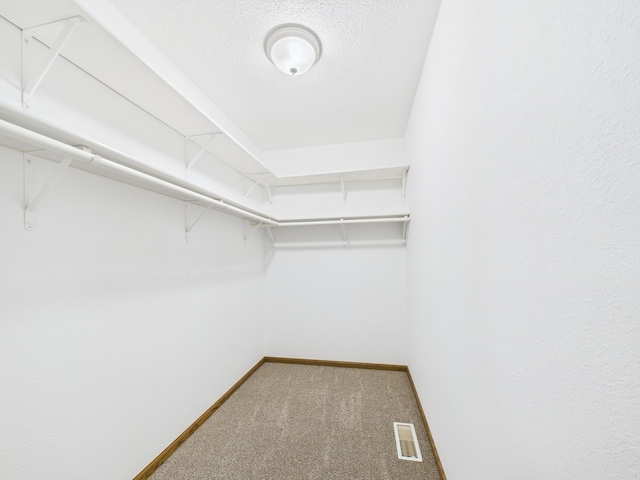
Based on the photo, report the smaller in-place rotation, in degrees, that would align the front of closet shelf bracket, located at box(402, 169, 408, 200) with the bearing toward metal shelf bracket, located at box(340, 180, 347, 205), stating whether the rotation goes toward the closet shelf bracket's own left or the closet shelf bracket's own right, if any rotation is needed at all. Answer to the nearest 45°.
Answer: approximately 90° to the closet shelf bracket's own right

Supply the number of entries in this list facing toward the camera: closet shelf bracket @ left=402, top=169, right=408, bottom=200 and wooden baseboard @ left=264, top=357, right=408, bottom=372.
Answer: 2

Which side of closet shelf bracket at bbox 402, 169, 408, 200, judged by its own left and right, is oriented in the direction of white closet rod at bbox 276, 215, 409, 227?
right

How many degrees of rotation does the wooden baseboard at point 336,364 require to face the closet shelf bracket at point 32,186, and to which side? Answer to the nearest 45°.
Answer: approximately 45° to its right

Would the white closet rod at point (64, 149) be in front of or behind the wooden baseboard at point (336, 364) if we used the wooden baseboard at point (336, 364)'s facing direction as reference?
in front

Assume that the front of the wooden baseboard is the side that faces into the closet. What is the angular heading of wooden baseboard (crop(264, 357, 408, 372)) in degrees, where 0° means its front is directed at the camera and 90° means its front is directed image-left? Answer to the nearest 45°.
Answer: approximately 0°

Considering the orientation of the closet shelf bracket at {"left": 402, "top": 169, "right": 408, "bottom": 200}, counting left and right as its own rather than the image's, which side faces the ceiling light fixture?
front

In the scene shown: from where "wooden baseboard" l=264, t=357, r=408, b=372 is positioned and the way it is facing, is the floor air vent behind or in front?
in front
